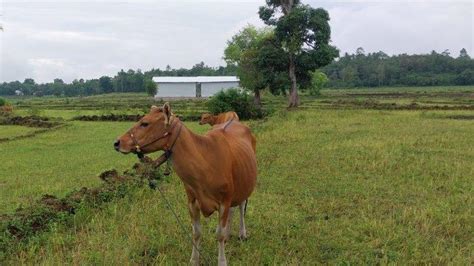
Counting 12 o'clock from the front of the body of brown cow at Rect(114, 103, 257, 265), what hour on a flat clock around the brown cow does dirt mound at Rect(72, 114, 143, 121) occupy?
The dirt mound is roughly at 4 o'clock from the brown cow.

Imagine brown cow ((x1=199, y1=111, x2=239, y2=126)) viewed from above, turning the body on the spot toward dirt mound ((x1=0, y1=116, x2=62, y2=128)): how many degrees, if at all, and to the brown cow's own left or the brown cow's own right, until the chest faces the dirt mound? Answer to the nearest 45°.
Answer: approximately 45° to the brown cow's own right

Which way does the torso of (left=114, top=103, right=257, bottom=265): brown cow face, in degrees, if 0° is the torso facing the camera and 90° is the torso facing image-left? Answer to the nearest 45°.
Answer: approximately 45°

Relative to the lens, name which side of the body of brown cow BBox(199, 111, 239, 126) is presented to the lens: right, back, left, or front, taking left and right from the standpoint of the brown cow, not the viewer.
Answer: left

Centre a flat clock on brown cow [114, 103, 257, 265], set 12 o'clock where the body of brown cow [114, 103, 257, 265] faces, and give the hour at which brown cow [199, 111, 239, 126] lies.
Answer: brown cow [199, 111, 239, 126] is roughly at 5 o'clock from brown cow [114, 103, 257, 265].

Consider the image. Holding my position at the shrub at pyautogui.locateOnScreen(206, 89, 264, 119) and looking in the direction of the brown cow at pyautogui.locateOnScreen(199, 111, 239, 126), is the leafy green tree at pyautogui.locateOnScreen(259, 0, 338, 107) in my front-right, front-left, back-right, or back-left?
back-left

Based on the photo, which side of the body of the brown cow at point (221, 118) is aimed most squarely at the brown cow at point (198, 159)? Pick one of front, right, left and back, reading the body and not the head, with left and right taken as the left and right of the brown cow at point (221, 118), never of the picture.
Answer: left

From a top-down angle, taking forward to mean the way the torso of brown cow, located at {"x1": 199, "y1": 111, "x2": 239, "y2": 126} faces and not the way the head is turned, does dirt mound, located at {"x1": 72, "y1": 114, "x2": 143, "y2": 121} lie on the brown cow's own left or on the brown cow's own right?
on the brown cow's own right

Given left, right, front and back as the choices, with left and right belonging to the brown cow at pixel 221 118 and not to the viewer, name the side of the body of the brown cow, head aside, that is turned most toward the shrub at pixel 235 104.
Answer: right
